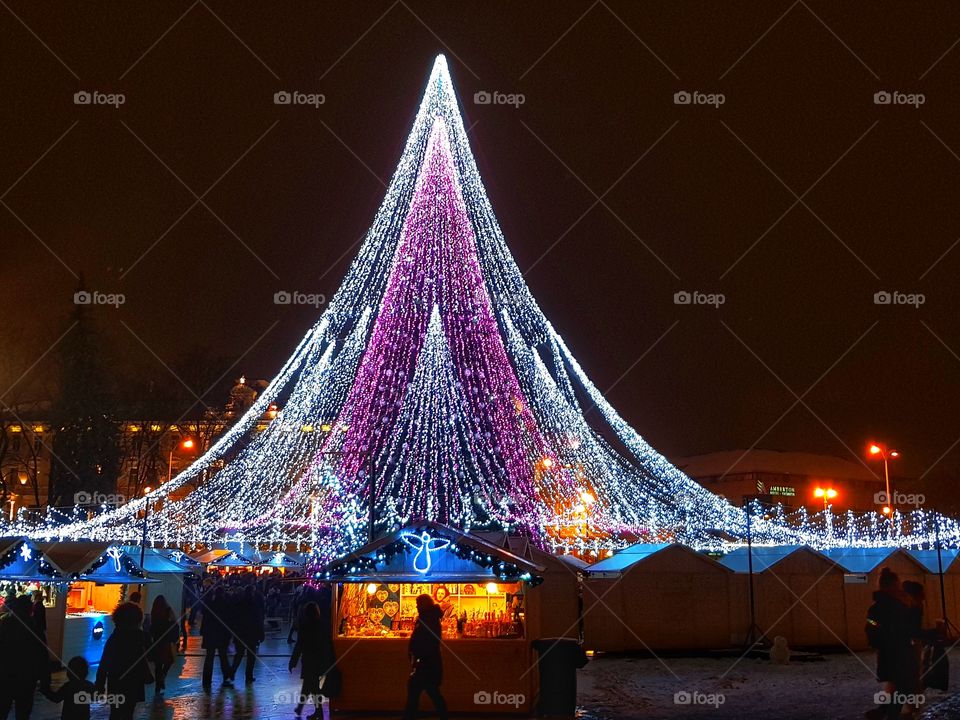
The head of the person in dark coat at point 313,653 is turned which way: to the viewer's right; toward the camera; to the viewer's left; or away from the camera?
away from the camera

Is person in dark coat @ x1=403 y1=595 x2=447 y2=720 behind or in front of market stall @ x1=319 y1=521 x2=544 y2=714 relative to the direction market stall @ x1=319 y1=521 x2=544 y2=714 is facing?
in front

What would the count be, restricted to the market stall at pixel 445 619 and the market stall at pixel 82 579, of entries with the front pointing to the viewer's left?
0

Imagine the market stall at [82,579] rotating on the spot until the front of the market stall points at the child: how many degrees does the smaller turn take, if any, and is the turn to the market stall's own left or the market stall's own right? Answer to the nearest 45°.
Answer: approximately 45° to the market stall's own right

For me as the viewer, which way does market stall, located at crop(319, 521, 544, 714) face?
facing the viewer

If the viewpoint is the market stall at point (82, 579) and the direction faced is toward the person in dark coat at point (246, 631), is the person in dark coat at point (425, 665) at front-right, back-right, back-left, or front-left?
front-right

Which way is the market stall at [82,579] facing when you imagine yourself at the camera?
facing the viewer and to the right of the viewer

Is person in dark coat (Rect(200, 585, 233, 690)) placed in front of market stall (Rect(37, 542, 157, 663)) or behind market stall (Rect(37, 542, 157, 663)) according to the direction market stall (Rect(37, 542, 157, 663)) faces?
in front
